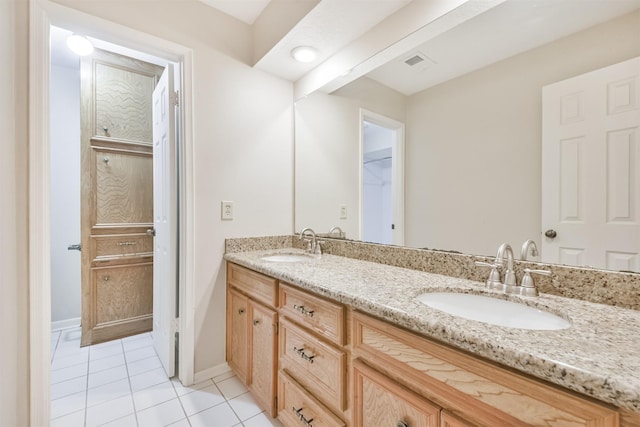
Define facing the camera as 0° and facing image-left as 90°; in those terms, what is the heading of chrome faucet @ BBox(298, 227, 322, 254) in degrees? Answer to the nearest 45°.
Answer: approximately 45°

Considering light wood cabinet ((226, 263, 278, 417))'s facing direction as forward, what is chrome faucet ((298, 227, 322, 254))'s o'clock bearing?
The chrome faucet is roughly at 6 o'clock from the light wood cabinet.

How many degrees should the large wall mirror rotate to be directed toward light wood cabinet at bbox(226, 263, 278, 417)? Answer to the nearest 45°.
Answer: approximately 45° to its right

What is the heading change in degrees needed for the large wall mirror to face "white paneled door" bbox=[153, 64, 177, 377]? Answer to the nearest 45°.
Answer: approximately 45° to its right

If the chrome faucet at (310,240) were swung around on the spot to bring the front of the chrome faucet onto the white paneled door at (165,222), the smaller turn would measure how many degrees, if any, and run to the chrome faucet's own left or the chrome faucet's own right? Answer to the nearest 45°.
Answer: approximately 45° to the chrome faucet's own right

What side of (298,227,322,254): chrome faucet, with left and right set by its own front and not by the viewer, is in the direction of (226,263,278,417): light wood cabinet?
front

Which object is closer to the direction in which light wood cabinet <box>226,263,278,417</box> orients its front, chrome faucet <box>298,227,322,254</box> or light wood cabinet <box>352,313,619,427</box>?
the light wood cabinet

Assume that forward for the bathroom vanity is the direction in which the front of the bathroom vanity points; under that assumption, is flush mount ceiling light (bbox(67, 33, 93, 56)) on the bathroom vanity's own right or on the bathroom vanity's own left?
on the bathroom vanity's own right

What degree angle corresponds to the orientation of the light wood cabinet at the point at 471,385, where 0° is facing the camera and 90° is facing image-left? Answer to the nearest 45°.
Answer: approximately 45°
